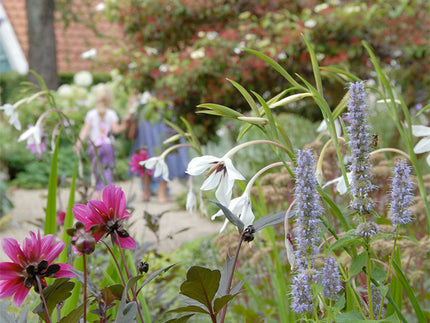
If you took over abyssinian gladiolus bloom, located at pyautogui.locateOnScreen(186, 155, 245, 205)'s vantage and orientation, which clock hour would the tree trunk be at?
The tree trunk is roughly at 4 o'clock from the abyssinian gladiolus bloom.

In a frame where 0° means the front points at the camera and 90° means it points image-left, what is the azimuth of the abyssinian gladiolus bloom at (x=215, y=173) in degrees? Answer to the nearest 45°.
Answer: approximately 45°

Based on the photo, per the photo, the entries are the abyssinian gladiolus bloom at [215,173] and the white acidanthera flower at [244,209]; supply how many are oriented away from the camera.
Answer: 0

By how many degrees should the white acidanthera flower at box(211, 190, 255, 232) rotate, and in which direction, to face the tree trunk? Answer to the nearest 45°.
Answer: approximately 90° to its right
